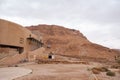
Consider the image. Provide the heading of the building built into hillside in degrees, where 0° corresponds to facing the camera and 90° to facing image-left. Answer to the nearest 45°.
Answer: approximately 315°
